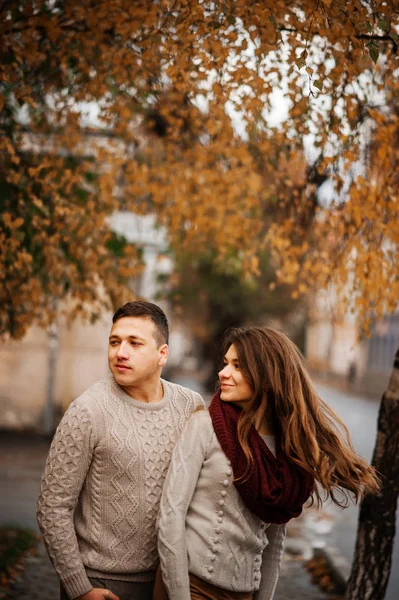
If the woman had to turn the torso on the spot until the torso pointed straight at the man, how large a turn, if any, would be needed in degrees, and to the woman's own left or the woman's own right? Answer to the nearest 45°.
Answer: approximately 135° to the woman's own right

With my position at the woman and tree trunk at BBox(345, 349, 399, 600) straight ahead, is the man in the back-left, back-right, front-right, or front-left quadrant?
back-left

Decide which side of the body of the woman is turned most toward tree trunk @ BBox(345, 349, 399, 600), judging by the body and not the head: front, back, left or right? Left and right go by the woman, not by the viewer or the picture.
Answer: left

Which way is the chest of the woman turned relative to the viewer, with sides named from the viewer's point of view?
facing the viewer and to the right of the viewer
